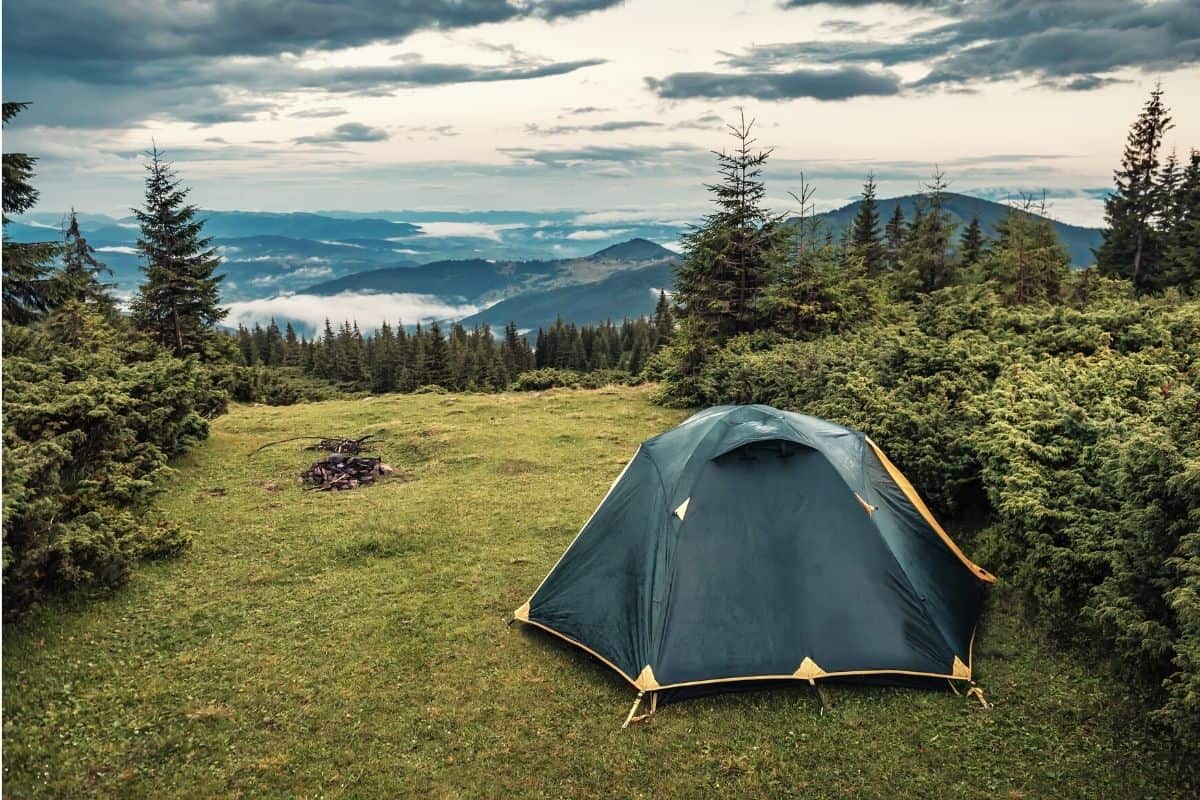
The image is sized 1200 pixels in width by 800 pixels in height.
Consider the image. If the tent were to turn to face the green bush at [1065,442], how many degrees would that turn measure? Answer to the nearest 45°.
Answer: approximately 135° to its left

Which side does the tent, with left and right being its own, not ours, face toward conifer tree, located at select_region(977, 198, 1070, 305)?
back

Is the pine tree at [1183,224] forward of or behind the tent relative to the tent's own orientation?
behind

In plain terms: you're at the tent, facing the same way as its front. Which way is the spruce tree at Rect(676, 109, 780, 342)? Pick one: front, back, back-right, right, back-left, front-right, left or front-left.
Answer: back

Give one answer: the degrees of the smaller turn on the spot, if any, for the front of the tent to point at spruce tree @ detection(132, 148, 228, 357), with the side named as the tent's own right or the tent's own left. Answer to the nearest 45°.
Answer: approximately 135° to the tent's own right

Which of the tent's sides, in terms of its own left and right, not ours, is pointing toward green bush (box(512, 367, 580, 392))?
back

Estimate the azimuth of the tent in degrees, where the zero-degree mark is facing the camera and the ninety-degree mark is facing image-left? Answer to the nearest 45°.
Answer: approximately 0°

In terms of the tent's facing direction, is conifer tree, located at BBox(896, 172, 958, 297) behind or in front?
behind
